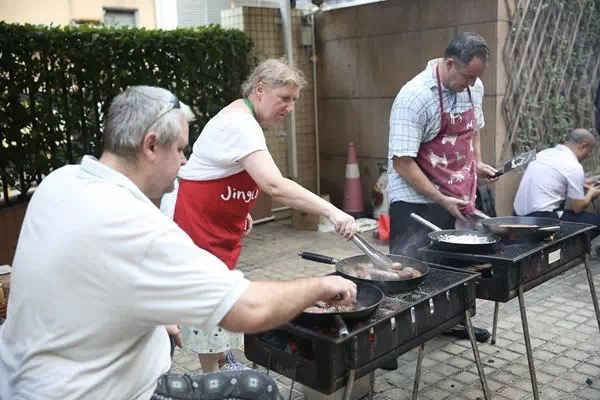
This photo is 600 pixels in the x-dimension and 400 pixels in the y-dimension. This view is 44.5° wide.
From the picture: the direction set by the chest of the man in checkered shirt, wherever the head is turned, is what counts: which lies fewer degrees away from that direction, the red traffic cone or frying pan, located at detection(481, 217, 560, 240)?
the frying pan

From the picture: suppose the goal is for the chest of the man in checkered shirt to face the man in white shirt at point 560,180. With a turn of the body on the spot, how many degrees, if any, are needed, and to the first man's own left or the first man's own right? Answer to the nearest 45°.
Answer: approximately 90° to the first man's own left

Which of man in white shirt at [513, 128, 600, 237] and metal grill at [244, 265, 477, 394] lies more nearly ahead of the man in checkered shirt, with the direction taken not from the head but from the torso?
the metal grill

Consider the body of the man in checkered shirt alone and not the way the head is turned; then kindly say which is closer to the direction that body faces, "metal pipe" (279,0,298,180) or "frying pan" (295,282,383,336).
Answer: the frying pan

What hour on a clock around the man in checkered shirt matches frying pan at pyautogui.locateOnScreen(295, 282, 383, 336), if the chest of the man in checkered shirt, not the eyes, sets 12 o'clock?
The frying pan is roughly at 2 o'clock from the man in checkered shirt.

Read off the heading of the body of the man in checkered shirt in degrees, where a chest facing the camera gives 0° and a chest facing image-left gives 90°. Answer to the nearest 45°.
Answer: approximately 315°

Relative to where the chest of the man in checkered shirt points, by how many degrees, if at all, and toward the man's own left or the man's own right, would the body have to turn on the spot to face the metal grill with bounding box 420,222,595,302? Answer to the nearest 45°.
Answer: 0° — they already face it

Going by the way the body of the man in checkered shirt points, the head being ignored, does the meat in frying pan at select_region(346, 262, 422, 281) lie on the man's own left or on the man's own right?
on the man's own right

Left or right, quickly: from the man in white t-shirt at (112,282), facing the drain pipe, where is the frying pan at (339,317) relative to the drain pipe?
right

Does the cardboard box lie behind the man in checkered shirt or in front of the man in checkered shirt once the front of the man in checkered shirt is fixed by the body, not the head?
behind

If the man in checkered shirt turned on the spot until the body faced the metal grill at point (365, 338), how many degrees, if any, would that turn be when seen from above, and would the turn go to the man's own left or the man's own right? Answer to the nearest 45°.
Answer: approximately 45° to the man's own right

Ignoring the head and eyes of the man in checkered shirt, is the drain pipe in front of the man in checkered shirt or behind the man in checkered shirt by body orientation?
behind
